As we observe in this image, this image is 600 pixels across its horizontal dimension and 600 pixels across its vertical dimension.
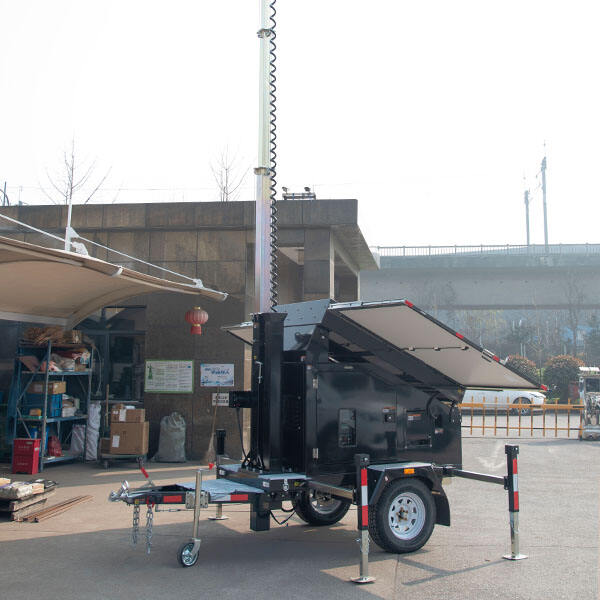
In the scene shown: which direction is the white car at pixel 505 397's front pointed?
to the viewer's right

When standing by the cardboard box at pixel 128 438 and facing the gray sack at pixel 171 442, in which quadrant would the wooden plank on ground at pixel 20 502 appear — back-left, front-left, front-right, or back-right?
back-right

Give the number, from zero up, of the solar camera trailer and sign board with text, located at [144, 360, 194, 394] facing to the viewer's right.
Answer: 0

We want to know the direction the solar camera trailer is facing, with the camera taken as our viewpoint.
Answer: facing the viewer and to the left of the viewer

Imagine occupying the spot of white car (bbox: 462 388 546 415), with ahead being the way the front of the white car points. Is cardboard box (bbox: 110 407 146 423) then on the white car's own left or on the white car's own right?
on the white car's own right

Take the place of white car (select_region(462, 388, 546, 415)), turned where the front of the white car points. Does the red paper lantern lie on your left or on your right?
on your right

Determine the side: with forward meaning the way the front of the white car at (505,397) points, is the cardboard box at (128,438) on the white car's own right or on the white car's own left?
on the white car's own right

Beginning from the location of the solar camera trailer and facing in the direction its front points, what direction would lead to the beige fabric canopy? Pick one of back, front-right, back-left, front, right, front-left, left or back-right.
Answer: right

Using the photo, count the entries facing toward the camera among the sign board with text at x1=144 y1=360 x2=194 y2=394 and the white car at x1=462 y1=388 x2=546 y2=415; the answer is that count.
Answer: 1

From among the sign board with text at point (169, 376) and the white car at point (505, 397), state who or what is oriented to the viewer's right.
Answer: the white car
